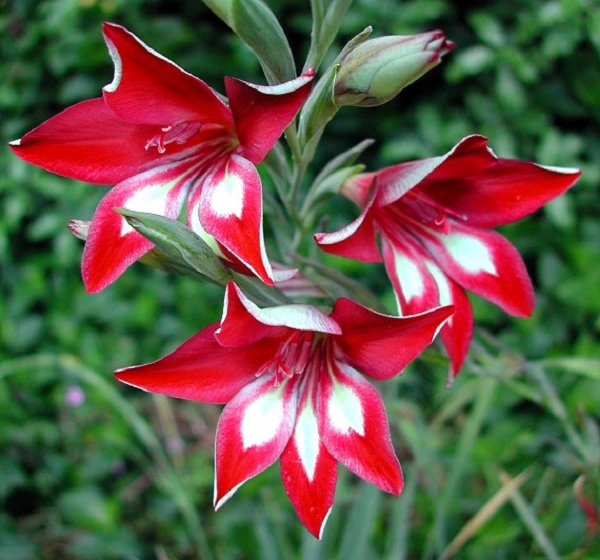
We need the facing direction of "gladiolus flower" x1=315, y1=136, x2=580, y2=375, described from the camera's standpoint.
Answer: facing the viewer and to the right of the viewer

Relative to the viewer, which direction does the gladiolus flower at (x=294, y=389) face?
toward the camera

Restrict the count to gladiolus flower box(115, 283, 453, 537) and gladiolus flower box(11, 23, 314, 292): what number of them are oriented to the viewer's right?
0

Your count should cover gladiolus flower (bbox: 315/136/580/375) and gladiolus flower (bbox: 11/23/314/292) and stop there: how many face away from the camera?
0

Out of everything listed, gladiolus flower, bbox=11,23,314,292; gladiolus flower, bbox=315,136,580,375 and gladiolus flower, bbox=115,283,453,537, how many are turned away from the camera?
0

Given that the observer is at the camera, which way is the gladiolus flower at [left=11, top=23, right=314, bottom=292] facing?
facing the viewer and to the left of the viewer
